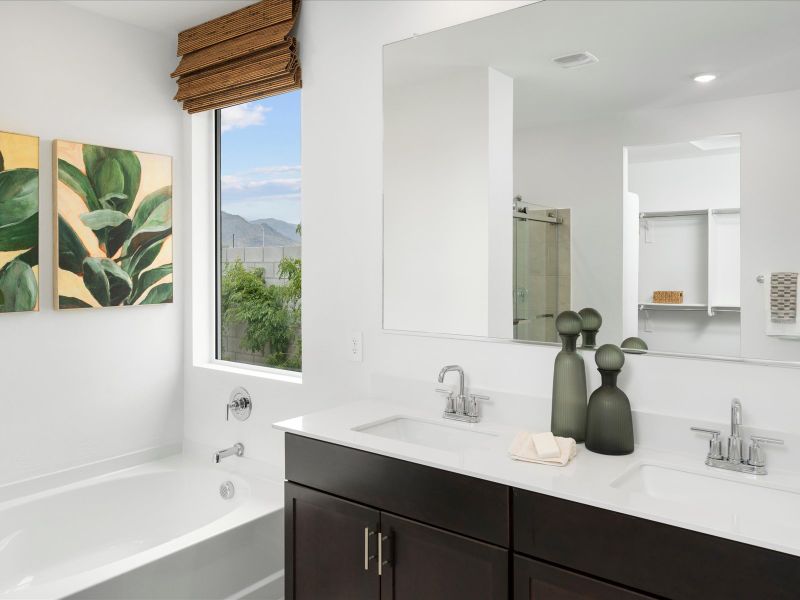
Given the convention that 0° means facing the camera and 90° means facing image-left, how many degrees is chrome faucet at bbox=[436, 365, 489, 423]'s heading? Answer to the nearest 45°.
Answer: approximately 45°

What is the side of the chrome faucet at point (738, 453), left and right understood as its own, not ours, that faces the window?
right

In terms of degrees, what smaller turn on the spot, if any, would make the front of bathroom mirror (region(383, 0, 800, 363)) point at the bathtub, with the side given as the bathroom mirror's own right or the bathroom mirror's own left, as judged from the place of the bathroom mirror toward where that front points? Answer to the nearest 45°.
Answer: approximately 45° to the bathroom mirror's own right

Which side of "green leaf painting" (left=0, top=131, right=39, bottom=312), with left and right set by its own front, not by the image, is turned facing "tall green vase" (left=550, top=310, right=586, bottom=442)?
front

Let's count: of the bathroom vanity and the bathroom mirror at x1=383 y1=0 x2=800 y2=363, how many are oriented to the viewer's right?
0

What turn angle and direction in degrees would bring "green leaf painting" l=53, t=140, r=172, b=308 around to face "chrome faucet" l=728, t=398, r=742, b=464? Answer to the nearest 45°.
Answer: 0° — it already faces it

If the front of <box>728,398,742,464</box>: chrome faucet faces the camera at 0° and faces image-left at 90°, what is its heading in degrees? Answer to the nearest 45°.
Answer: approximately 0°
